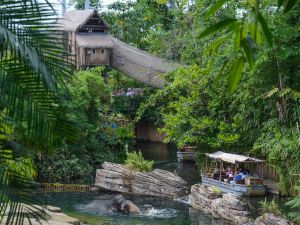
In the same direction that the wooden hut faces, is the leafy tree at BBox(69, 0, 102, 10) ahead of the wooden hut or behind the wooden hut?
behind

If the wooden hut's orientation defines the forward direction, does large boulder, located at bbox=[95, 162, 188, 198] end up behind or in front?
in front

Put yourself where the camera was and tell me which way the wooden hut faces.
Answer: facing the viewer and to the right of the viewer

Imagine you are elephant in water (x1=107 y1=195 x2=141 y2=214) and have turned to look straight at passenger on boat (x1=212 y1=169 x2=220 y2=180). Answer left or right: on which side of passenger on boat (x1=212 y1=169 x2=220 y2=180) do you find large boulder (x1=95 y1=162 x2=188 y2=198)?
left

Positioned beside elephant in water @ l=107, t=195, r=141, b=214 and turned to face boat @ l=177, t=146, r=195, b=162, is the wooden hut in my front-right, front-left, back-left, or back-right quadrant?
front-left

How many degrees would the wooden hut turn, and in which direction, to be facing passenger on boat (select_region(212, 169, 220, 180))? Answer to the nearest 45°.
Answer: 0° — it already faces them

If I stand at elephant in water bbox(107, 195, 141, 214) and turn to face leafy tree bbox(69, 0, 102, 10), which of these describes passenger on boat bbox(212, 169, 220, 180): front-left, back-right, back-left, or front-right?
front-right

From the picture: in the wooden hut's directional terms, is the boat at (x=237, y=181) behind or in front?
in front
